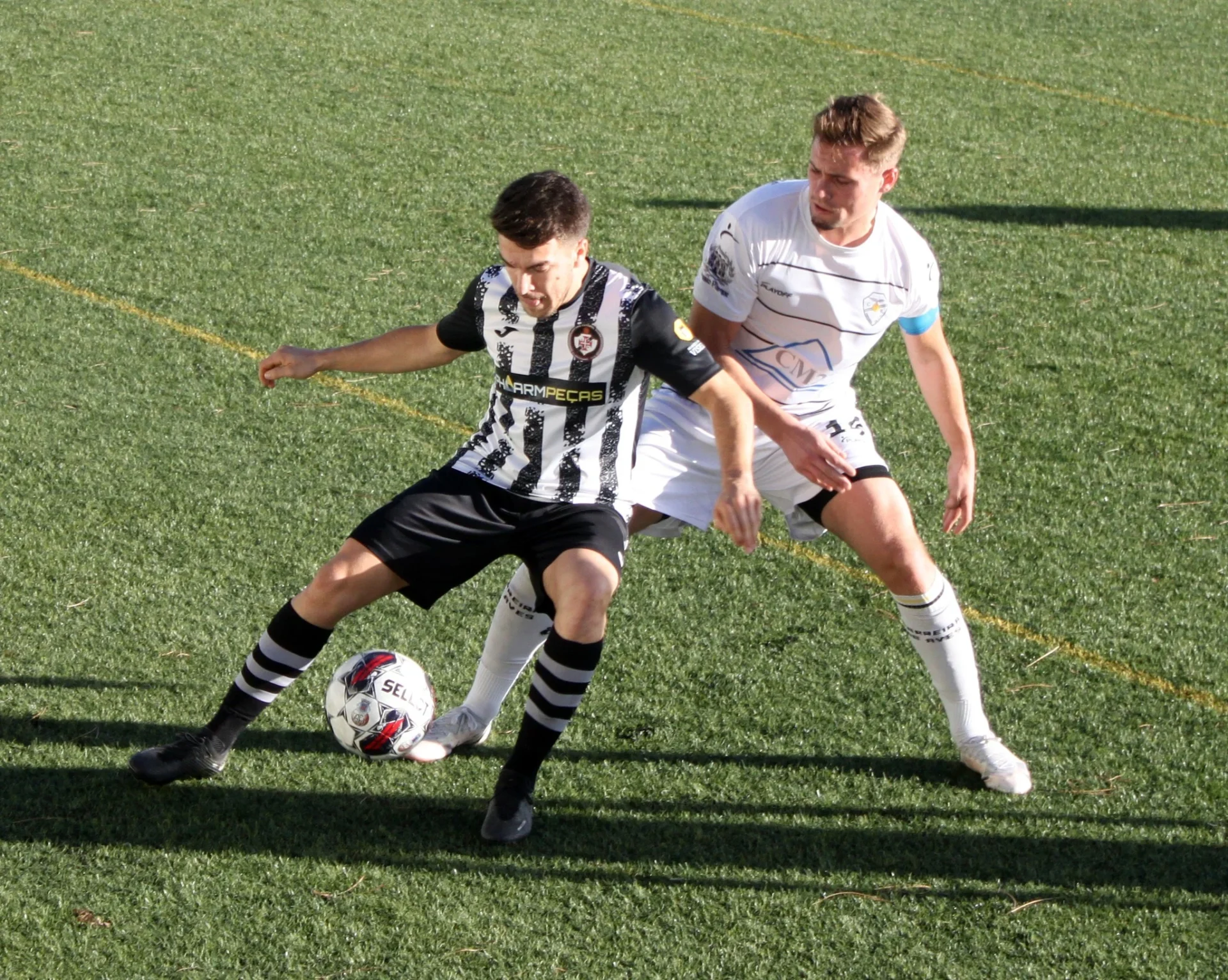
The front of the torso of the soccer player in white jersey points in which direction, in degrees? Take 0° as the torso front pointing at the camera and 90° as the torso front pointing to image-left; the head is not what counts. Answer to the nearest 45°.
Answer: approximately 0°

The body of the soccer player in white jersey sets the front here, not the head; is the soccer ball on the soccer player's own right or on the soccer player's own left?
on the soccer player's own right

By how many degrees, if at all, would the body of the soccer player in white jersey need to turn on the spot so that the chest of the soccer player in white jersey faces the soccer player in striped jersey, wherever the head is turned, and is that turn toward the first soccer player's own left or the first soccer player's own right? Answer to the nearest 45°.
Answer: approximately 45° to the first soccer player's own right
